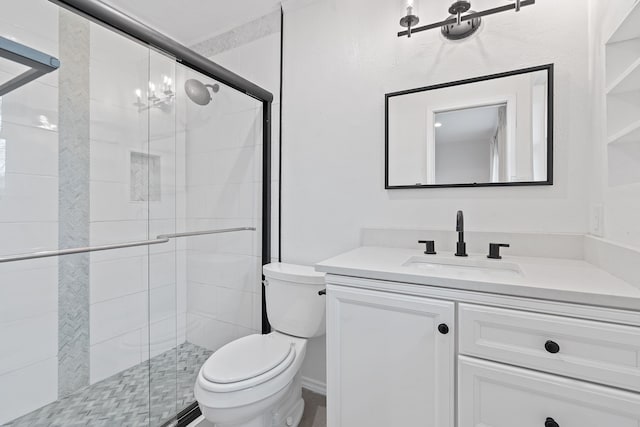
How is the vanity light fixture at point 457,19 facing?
toward the camera

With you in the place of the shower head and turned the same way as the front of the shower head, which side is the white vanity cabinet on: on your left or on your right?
on your left

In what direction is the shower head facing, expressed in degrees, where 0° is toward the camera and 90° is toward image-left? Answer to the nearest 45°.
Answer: approximately 45°

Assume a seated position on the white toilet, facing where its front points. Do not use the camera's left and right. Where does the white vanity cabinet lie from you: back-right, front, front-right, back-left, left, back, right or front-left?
left
